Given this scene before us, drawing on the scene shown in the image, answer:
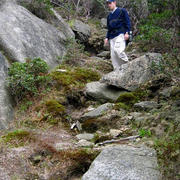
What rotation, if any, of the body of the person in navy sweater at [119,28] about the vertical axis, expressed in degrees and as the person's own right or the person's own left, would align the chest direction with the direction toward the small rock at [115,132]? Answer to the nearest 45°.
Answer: approximately 45° to the person's own left

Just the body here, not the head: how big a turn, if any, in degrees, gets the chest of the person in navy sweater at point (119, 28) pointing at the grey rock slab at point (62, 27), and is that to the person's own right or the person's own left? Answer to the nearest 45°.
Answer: approximately 90° to the person's own right

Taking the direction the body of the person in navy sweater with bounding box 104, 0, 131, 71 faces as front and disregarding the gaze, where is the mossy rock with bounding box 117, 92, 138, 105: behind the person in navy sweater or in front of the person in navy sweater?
in front

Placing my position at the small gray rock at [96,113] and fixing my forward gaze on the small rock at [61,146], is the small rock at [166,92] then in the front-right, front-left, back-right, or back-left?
back-left

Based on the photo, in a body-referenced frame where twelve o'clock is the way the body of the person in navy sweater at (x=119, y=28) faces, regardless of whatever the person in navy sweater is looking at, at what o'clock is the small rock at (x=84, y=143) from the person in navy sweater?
The small rock is roughly at 11 o'clock from the person in navy sweater.

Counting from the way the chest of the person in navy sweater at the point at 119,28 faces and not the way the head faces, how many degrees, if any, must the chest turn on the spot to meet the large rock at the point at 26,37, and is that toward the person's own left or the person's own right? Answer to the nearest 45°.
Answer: approximately 45° to the person's own right

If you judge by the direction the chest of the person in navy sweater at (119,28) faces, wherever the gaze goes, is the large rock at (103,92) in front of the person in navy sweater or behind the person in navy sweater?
in front

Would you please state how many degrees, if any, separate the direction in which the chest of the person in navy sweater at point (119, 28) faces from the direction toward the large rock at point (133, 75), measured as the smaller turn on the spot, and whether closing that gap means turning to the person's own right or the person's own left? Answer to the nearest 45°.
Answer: approximately 45° to the person's own left

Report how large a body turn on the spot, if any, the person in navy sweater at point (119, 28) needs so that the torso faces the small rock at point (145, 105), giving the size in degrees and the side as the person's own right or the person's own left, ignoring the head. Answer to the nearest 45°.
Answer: approximately 45° to the person's own left

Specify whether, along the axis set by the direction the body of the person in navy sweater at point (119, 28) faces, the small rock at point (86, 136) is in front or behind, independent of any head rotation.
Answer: in front

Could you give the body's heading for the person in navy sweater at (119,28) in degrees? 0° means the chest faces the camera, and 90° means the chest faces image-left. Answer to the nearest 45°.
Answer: approximately 45°
